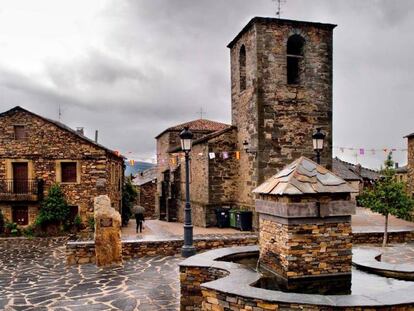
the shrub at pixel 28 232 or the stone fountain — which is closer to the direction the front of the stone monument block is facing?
the stone fountain

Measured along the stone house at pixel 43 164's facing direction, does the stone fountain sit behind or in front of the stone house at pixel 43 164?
in front

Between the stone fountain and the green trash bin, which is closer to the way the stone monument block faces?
the stone fountain

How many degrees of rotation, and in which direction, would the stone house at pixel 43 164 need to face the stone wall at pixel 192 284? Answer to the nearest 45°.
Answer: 0° — it already faces it

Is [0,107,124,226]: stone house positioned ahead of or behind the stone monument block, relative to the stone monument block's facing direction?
behind

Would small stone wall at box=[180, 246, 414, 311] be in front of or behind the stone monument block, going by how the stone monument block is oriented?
in front

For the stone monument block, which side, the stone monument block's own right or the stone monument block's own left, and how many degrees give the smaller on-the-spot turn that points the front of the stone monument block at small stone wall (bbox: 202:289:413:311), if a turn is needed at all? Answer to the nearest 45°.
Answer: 0° — it already faces it

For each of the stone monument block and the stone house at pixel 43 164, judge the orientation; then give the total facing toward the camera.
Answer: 2

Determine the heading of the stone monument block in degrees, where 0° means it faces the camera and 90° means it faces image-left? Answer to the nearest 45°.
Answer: approximately 0°
